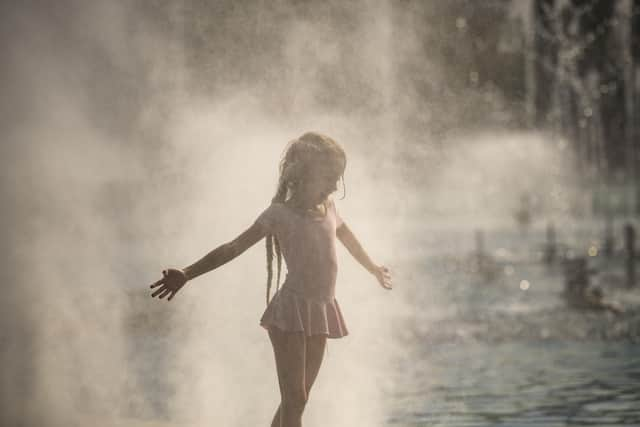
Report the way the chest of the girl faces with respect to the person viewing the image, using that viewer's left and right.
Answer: facing the viewer and to the right of the viewer

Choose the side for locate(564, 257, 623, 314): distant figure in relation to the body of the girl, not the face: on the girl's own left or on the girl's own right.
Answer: on the girl's own left
